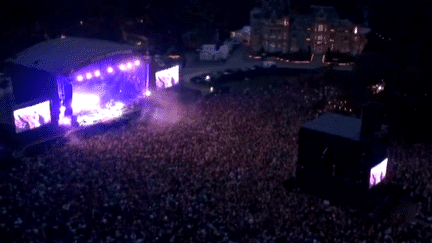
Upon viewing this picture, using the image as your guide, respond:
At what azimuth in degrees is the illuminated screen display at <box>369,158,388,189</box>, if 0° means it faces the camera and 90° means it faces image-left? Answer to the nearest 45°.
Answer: approximately 315°

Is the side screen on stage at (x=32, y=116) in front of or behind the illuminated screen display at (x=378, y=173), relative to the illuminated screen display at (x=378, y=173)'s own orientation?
behind
